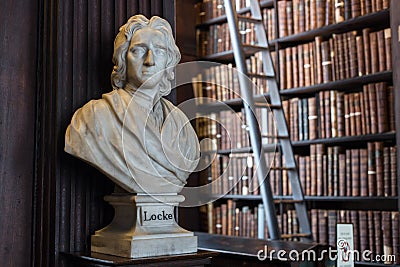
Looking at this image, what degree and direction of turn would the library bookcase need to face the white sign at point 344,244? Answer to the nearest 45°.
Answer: approximately 45° to its left

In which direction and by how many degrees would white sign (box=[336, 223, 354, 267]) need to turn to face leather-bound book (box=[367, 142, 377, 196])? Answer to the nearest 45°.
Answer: approximately 180°

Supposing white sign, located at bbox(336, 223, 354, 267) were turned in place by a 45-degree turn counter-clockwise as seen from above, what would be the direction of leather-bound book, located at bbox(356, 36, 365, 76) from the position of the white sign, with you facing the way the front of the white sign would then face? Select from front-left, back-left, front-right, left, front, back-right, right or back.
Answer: back-left

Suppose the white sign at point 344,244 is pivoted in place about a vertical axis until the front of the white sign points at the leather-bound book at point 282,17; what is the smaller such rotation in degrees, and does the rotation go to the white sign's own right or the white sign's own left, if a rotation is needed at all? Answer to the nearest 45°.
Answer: approximately 180°

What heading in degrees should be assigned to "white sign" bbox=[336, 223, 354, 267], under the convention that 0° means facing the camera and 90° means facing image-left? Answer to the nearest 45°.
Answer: approximately 0°

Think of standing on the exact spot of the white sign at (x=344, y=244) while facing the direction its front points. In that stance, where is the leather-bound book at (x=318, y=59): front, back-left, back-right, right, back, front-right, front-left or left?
back

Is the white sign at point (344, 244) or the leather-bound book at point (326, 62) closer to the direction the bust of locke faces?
the white sign

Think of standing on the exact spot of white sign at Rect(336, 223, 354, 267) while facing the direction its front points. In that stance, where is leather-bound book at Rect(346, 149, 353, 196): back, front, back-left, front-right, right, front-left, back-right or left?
back

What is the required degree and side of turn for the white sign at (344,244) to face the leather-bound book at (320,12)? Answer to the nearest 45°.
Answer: approximately 180°

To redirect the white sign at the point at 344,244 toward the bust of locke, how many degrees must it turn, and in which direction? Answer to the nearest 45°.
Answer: approximately 90° to its right
